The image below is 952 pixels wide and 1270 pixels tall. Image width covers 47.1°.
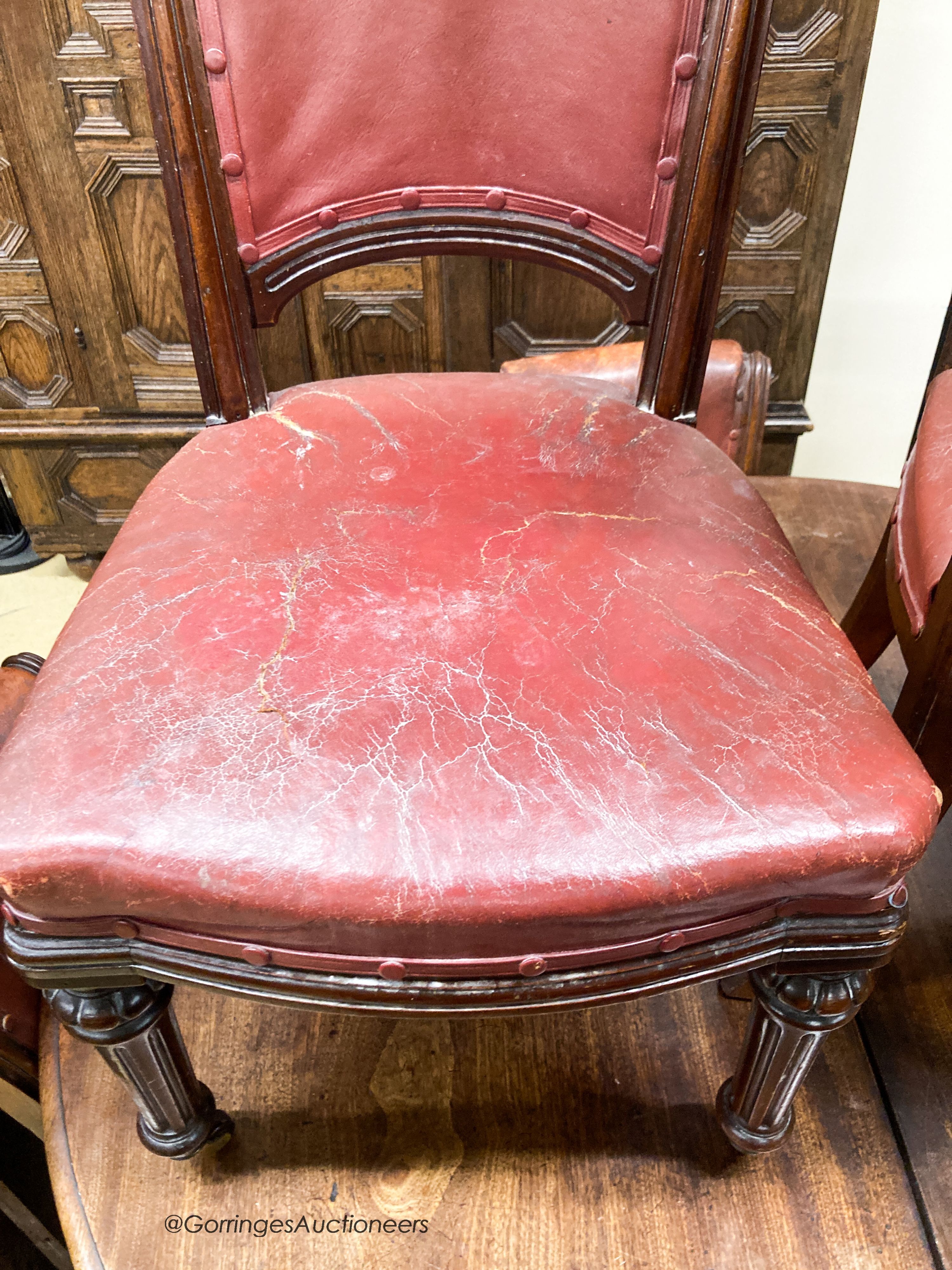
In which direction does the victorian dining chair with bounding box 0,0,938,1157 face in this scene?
toward the camera

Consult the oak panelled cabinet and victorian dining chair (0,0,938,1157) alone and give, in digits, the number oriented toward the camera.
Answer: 2

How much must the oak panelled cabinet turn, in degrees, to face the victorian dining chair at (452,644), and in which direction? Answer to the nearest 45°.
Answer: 0° — it already faces it

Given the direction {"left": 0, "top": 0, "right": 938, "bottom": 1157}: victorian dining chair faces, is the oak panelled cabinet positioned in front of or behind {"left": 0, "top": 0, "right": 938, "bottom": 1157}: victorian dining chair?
behind
